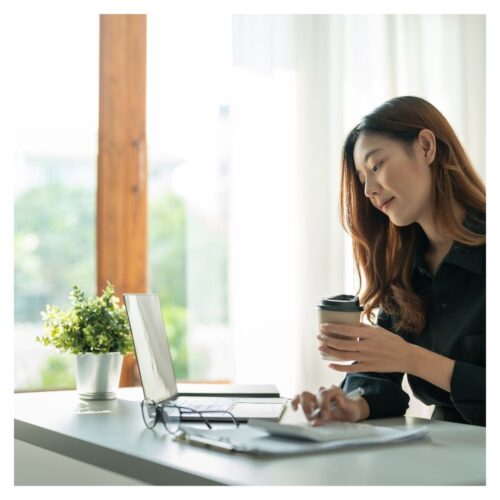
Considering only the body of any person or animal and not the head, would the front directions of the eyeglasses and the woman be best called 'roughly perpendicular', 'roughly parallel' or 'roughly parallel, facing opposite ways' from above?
roughly parallel

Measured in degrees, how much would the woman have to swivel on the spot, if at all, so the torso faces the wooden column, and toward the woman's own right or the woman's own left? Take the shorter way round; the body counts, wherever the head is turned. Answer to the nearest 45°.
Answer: approximately 90° to the woman's own right

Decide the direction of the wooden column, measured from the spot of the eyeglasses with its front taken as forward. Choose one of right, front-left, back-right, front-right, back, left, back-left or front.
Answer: back-right

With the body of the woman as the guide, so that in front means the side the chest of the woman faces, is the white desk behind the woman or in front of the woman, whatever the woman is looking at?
in front

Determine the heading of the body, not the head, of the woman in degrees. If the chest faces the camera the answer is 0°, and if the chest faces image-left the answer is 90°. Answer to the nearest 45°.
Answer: approximately 45°

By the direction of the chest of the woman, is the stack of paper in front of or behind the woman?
in front

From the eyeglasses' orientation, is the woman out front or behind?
behind

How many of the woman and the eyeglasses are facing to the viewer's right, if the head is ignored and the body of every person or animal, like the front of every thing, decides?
0

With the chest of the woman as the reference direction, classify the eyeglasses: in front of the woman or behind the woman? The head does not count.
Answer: in front
